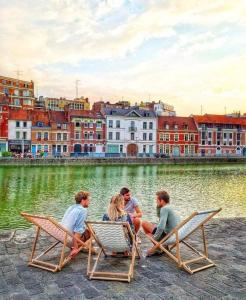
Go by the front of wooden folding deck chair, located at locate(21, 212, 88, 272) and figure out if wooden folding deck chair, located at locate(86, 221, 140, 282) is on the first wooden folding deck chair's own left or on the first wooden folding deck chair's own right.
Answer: on the first wooden folding deck chair's own right

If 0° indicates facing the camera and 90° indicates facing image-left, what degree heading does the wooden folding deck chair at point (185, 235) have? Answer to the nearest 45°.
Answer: approximately 135°

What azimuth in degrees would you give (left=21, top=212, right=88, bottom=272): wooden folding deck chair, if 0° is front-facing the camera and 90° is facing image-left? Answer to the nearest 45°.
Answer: approximately 225°

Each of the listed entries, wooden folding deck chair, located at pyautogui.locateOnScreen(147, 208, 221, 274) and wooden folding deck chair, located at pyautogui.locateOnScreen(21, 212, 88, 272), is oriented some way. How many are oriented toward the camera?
0

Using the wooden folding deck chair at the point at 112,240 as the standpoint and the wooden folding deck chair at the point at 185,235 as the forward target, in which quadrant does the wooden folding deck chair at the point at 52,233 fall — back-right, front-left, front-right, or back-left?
back-left

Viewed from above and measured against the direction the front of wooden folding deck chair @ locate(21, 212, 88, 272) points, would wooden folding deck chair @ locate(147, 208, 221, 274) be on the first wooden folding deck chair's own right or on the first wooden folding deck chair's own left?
on the first wooden folding deck chair's own right

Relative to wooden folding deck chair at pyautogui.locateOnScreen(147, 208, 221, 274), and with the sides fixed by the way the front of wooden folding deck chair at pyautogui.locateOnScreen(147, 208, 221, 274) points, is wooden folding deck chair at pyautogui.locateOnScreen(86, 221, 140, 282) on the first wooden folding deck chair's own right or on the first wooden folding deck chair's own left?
on the first wooden folding deck chair's own left
